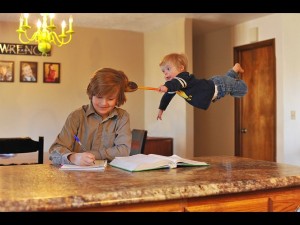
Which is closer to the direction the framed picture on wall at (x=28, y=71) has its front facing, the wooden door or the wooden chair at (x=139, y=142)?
the wooden chair

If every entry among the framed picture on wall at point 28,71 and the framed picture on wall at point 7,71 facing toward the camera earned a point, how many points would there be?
2

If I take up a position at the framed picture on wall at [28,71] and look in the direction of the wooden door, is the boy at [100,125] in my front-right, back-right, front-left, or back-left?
front-right

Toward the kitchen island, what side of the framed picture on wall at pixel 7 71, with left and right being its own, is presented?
front

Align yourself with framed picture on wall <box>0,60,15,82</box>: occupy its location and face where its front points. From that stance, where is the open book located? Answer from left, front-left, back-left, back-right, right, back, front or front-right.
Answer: front

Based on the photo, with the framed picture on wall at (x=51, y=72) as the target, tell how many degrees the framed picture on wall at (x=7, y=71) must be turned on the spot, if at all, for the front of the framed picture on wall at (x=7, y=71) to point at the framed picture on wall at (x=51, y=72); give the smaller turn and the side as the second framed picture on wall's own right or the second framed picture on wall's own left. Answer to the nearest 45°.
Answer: approximately 90° to the second framed picture on wall's own left

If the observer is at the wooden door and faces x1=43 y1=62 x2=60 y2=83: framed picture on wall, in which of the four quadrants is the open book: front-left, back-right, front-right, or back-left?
front-left

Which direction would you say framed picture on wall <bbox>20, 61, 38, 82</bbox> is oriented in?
toward the camera

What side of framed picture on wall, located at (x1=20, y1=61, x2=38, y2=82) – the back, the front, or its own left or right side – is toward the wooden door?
left

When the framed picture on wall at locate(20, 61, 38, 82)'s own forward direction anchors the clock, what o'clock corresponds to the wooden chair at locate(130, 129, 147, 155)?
The wooden chair is roughly at 11 o'clock from the framed picture on wall.

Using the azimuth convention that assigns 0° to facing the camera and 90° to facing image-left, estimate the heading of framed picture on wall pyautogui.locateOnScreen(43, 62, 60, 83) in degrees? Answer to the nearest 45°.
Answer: approximately 0°

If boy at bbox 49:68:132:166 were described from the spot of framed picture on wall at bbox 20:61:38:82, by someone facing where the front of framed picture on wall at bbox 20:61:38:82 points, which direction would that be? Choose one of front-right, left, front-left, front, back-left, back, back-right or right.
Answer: front
